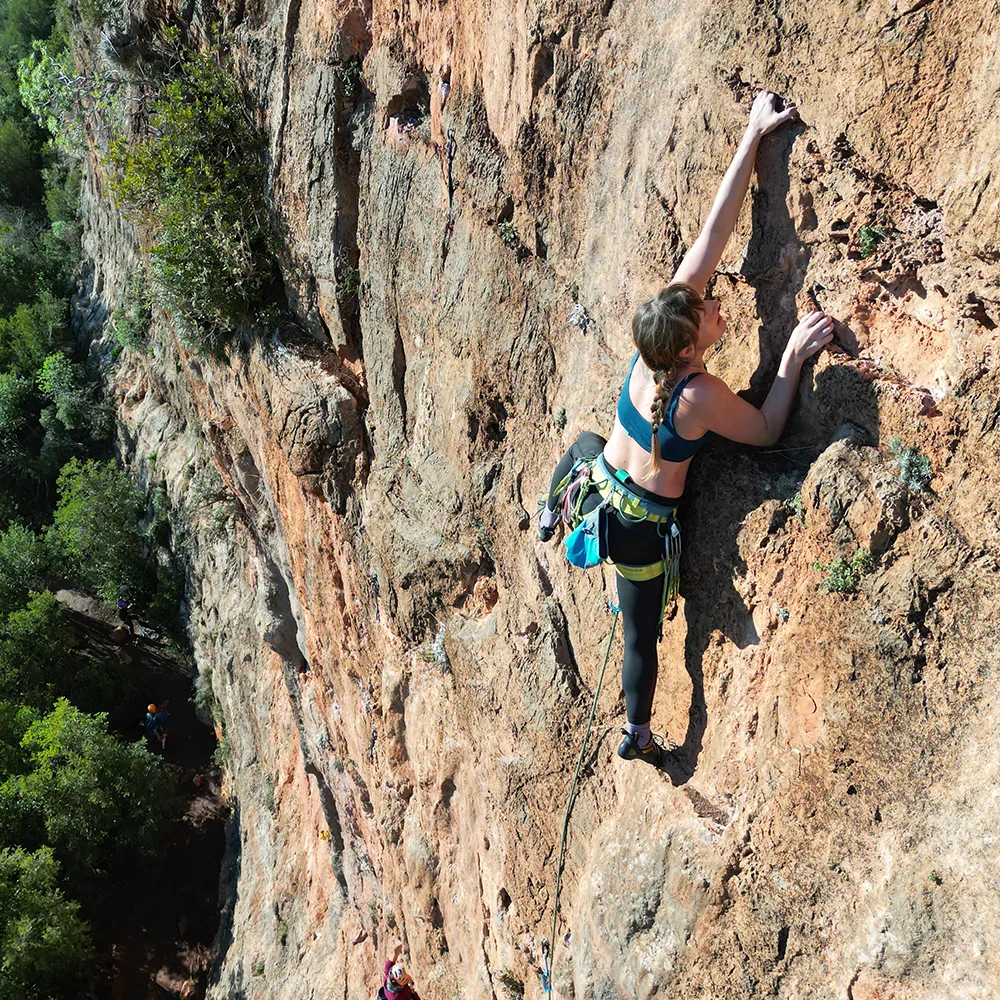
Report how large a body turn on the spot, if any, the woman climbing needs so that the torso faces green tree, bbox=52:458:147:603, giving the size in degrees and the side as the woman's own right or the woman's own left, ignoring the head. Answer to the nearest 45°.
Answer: approximately 90° to the woman's own left

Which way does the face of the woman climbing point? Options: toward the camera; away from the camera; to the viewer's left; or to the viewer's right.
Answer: to the viewer's right

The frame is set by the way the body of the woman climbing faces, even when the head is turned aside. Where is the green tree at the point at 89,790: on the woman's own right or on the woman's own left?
on the woman's own left

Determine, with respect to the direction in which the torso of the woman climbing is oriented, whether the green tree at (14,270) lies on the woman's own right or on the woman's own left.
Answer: on the woman's own left

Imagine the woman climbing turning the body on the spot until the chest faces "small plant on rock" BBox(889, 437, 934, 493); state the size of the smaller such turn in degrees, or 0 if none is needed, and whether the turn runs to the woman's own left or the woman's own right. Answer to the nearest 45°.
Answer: approximately 45° to the woman's own right

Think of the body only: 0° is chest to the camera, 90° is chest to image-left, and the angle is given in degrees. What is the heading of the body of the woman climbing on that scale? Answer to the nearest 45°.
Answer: approximately 225°
